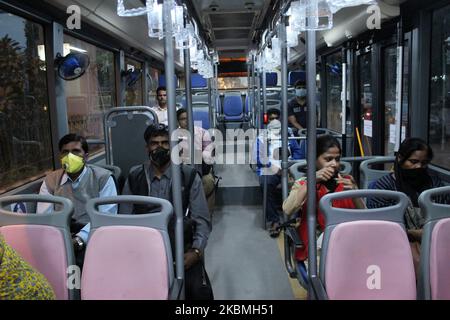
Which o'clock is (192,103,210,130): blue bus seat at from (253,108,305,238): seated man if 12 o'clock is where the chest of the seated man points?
The blue bus seat is roughly at 5 o'clock from the seated man.

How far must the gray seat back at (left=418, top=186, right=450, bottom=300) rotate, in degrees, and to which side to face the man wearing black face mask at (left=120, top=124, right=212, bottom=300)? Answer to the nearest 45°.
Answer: approximately 90° to its right

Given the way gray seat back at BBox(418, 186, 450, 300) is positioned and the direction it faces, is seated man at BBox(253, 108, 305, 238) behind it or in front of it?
behind

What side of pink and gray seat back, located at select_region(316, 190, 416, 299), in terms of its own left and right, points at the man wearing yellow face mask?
right

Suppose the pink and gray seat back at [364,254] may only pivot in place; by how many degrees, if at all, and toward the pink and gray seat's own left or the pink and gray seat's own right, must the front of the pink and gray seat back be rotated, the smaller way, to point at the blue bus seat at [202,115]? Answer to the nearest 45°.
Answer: approximately 135° to the pink and gray seat's own right

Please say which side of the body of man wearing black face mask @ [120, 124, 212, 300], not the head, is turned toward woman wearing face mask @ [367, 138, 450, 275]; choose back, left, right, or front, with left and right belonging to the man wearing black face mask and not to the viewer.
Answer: left

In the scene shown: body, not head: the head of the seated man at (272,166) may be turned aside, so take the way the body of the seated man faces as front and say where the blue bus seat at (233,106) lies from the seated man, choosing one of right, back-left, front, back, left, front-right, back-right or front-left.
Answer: back
